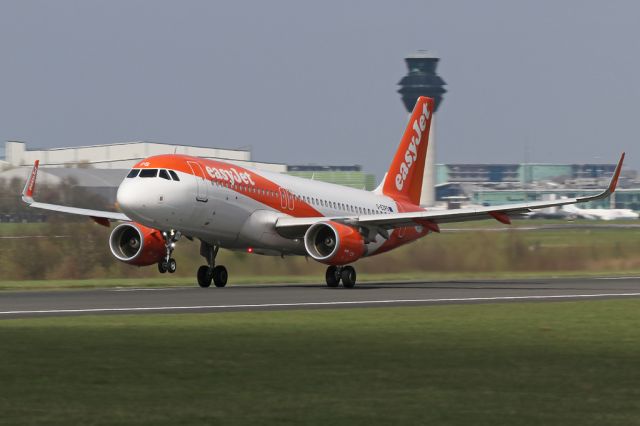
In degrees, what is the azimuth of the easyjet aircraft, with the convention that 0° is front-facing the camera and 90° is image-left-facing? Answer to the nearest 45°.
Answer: approximately 45°
